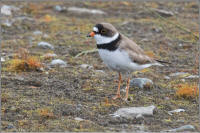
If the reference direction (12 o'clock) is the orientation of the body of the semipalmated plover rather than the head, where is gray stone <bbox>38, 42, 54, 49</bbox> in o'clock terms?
The gray stone is roughly at 2 o'clock from the semipalmated plover.

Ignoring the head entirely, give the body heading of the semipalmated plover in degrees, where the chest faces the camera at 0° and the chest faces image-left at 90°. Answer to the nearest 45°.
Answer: approximately 90°

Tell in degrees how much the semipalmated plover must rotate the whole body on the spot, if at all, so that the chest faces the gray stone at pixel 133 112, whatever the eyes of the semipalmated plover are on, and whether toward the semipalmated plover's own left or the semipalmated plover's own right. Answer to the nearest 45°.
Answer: approximately 90° to the semipalmated plover's own left

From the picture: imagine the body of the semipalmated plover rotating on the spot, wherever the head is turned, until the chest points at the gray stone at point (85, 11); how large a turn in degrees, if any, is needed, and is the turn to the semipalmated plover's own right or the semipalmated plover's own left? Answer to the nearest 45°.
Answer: approximately 90° to the semipalmated plover's own right

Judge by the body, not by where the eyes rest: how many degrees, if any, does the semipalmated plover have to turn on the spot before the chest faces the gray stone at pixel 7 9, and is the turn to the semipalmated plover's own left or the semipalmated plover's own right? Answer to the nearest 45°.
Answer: approximately 45° to the semipalmated plover's own right

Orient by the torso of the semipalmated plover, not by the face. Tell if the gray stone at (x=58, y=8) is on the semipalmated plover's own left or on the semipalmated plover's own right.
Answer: on the semipalmated plover's own right

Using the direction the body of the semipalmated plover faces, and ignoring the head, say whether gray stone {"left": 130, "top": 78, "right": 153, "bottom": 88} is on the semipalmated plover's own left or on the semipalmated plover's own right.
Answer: on the semipalmated plover's own right
